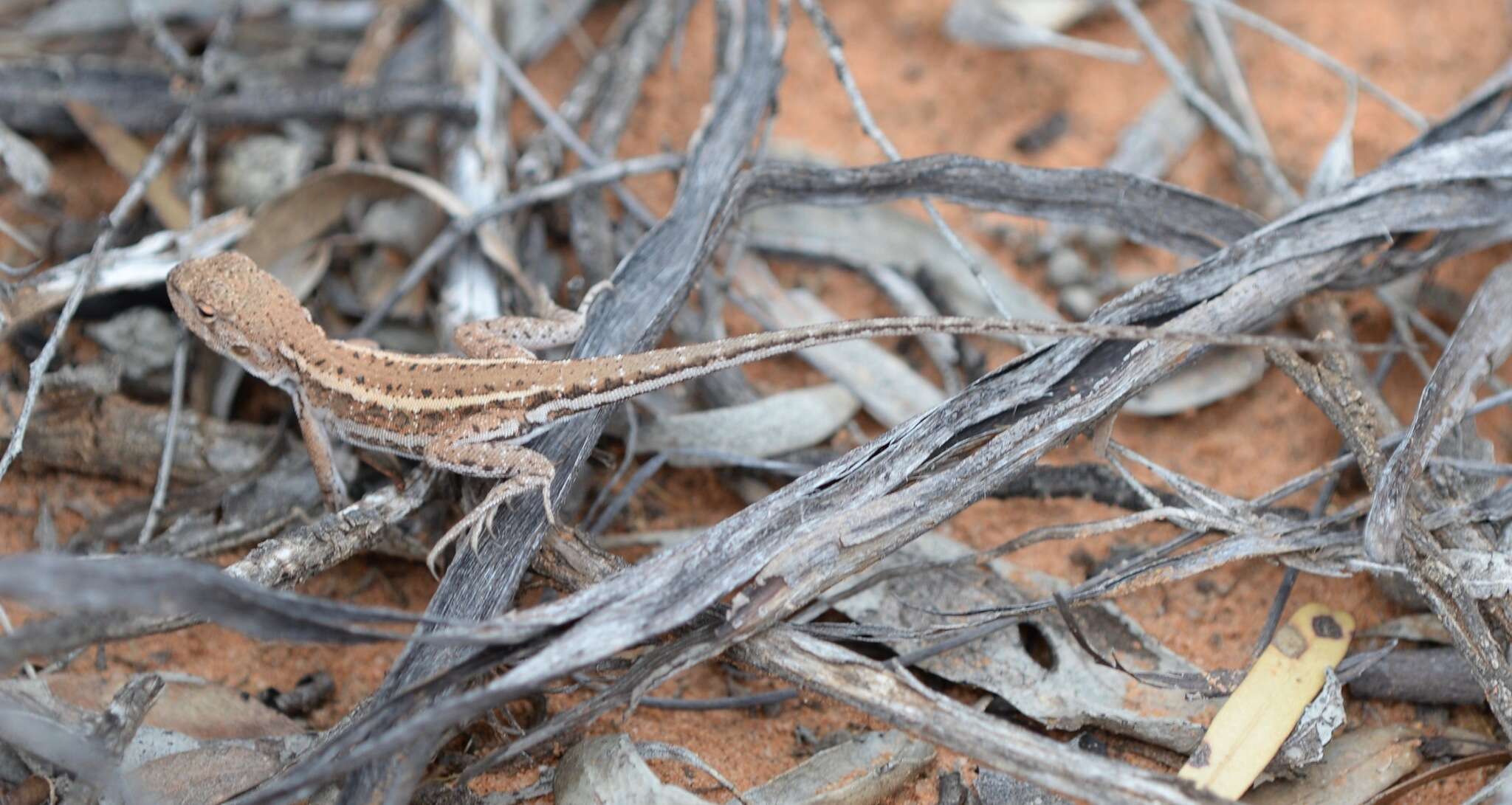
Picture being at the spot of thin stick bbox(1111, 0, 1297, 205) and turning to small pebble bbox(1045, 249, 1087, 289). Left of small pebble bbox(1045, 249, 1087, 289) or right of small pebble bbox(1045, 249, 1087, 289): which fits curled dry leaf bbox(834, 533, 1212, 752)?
left

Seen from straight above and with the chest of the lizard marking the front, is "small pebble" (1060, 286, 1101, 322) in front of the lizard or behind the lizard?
behind

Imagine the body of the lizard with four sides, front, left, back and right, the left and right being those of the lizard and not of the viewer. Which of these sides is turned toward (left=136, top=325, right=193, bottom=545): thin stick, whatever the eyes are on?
front

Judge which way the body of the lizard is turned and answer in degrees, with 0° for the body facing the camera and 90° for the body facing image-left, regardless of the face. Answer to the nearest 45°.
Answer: approximately 90°

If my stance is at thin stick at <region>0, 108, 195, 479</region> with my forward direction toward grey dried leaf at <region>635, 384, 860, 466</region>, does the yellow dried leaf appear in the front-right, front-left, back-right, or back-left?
front-right
